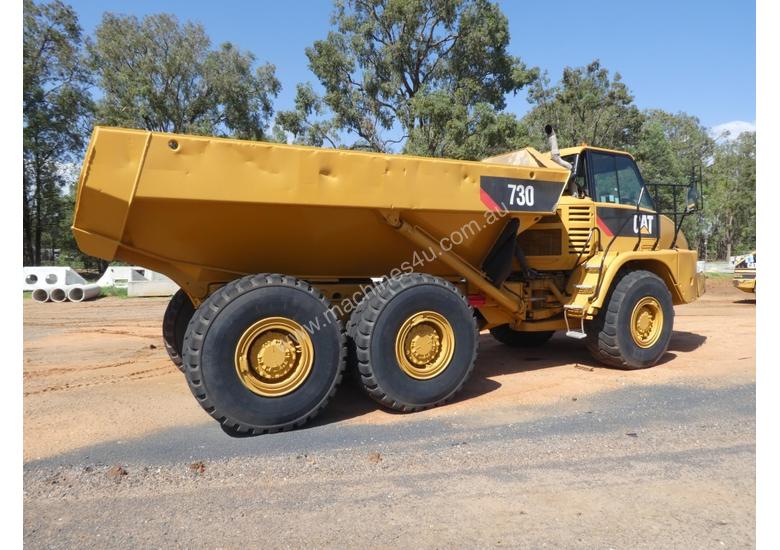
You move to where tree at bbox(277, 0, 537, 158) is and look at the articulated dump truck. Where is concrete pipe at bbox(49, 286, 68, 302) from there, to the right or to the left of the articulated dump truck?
right

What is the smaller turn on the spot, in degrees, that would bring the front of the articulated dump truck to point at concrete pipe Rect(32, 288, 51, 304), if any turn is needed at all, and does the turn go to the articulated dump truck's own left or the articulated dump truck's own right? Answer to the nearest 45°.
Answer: approximately 90° to the articulated dump truck's own left

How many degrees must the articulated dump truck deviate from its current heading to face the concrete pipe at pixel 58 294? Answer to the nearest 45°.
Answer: approximately 90° to its left

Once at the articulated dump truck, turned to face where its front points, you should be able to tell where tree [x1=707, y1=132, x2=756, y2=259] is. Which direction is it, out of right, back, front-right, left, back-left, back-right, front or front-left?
front

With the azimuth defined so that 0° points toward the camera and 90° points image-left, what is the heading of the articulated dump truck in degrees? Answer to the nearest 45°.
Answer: approximately 225°

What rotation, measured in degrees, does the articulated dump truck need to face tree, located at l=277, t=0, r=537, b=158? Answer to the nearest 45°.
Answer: approximately 45° to its left

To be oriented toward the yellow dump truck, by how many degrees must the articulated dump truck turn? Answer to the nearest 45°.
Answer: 0° — it already faces it

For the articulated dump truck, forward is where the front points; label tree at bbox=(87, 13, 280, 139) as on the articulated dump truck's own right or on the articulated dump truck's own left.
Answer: on the articulated dump truck's own left

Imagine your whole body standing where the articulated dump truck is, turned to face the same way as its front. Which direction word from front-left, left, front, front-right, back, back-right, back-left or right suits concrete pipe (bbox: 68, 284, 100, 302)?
left

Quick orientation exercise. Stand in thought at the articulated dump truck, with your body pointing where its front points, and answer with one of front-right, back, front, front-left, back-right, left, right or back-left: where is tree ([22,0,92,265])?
left

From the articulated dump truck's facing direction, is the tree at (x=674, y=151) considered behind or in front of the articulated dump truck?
in front

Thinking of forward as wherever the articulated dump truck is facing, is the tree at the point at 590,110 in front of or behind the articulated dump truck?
in front
